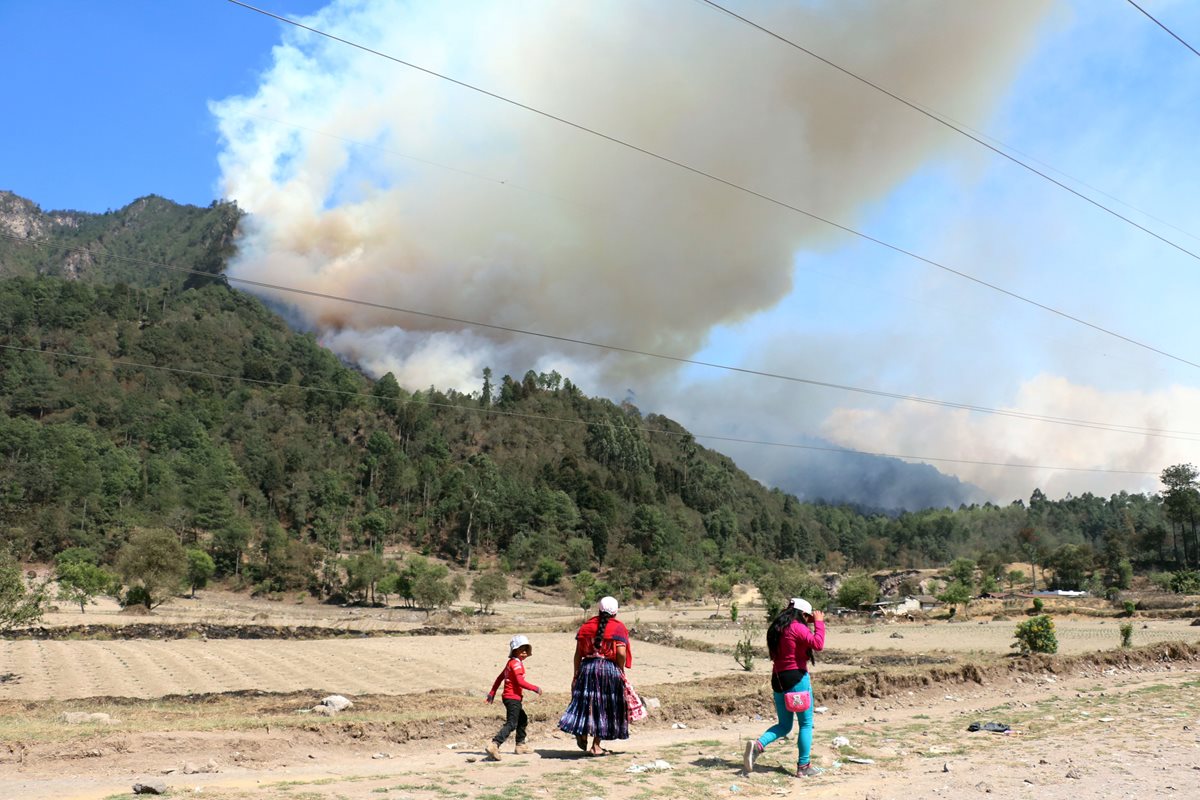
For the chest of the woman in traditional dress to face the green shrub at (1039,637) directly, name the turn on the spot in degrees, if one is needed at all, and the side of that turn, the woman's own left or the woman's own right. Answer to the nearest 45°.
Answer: approximately 45° to the woman's own right

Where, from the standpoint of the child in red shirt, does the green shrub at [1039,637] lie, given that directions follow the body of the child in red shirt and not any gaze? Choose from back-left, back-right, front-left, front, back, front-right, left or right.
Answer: front-left

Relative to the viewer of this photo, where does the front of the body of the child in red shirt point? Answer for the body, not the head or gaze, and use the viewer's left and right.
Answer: facing to the right of the viewer

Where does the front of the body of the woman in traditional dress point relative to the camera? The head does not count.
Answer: away from the camera

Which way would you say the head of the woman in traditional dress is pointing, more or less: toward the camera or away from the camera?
away from the camera

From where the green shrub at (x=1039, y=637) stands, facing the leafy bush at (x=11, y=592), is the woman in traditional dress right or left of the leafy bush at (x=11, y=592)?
left

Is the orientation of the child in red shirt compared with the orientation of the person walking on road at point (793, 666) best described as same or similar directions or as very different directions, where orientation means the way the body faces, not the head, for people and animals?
same or similar directions

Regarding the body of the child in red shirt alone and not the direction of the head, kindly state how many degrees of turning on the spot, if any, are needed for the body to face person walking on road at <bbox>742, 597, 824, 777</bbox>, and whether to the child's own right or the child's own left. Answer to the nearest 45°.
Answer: approximately 45° to the child's own right

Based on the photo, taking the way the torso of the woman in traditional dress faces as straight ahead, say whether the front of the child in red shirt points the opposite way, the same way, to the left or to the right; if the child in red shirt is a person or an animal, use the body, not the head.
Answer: to the right
